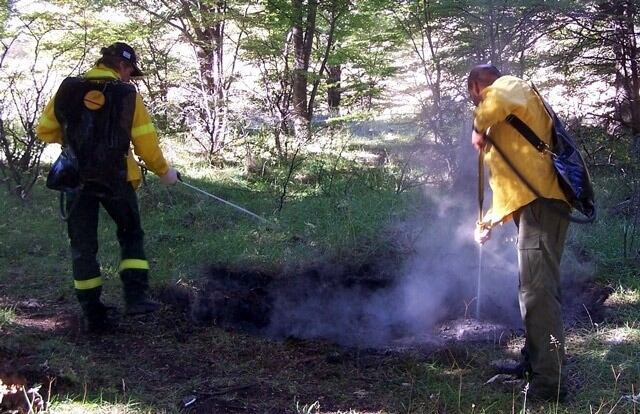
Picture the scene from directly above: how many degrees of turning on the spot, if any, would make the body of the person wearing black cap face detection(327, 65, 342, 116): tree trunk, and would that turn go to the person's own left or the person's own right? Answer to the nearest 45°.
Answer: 0° — they already face it

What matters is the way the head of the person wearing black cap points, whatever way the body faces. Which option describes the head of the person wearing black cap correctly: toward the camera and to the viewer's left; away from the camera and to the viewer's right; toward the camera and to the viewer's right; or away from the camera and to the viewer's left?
away from the camera and to the viewer's right

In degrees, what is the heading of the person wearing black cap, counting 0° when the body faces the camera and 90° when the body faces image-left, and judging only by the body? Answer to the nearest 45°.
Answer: approximately 225°

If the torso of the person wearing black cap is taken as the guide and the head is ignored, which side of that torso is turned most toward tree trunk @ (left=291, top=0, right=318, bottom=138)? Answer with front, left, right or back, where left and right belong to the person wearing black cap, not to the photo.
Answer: front
